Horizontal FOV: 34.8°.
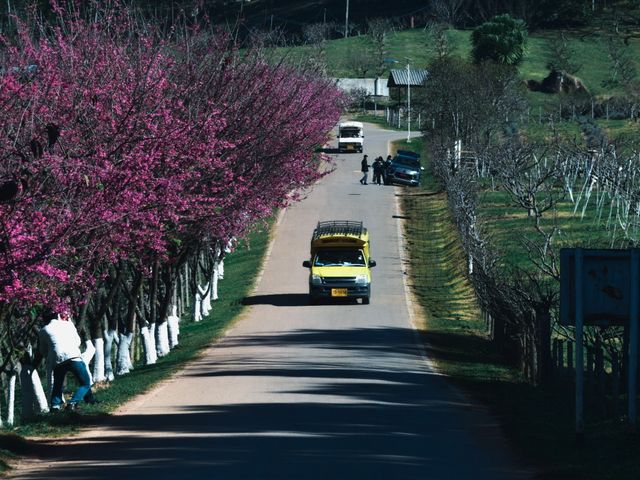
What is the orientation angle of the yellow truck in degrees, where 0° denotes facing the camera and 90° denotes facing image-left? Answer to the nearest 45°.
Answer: approximately 0°

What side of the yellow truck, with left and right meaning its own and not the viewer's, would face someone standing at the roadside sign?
front

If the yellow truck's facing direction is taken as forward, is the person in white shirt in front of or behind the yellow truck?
in front

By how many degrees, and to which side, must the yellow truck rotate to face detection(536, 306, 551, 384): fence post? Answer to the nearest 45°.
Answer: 0° — it already faces it

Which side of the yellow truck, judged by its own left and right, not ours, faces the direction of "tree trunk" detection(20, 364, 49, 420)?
front

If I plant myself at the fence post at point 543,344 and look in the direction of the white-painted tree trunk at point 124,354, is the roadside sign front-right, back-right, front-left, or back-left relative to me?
back-left
